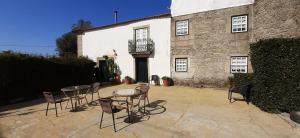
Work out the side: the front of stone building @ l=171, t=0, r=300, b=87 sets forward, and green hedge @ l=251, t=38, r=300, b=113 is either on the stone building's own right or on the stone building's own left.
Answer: on the stone building's own left

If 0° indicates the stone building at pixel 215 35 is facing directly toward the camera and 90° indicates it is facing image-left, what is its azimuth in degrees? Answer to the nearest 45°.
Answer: approximately 45°
